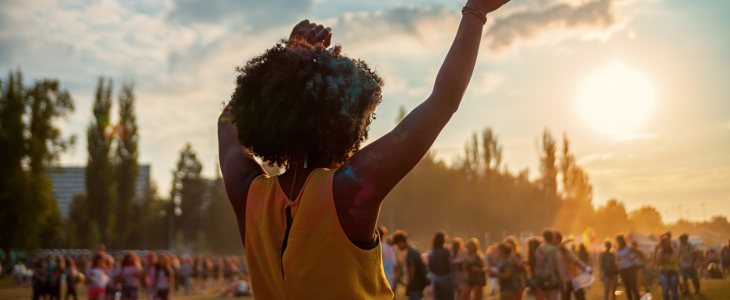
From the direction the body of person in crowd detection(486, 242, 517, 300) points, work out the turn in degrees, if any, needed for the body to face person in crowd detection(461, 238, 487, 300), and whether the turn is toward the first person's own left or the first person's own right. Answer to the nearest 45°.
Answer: approximately 45° to the first person's own right

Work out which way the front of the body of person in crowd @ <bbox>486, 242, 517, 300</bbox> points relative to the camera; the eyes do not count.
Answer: to the viewer's left

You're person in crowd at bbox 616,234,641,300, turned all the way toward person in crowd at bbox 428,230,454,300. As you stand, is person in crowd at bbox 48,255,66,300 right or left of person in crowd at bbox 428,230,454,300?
right
